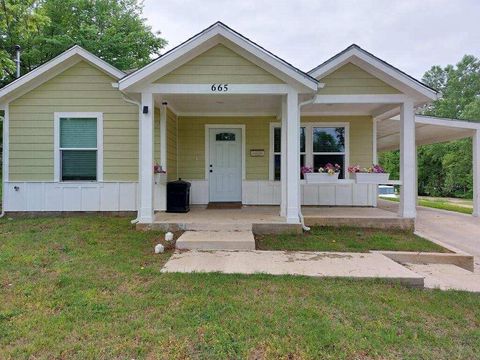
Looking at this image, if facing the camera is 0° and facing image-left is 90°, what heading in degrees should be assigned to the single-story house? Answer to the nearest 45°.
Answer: approximately 0°

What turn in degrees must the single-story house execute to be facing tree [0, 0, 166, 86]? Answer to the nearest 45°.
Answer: approximately 135° to its right

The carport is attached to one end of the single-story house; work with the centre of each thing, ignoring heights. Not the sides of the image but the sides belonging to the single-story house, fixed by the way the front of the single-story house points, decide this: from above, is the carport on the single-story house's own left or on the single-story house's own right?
on the single-story house's own left

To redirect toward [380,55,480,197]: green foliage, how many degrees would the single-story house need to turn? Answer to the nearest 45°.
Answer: approximately 135° to its left

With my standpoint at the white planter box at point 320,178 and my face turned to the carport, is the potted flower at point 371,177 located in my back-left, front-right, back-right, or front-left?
front-right
